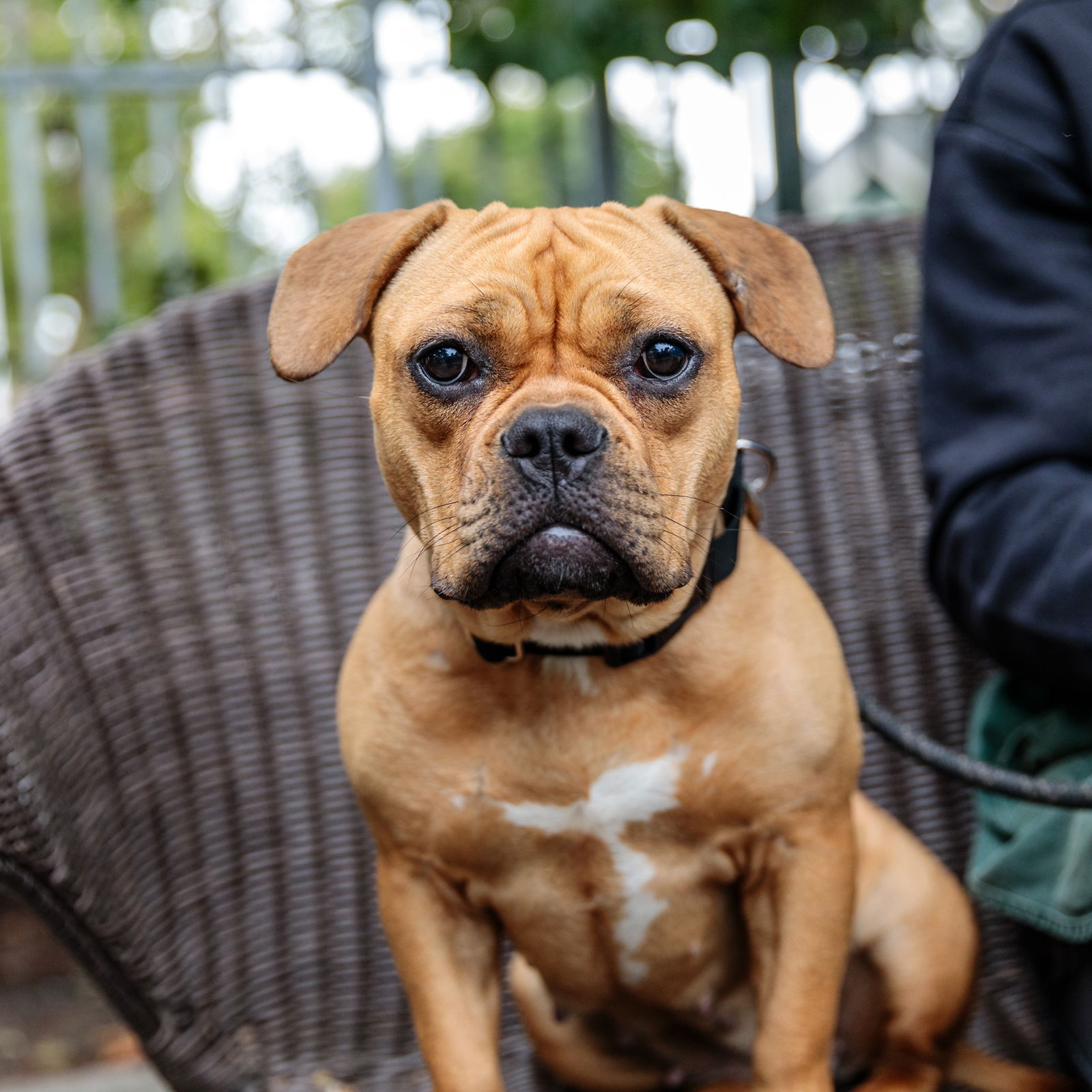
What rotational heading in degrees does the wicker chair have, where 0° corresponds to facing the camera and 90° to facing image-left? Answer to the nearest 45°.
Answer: approximately 0°

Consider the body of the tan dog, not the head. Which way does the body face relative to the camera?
toward the camera
